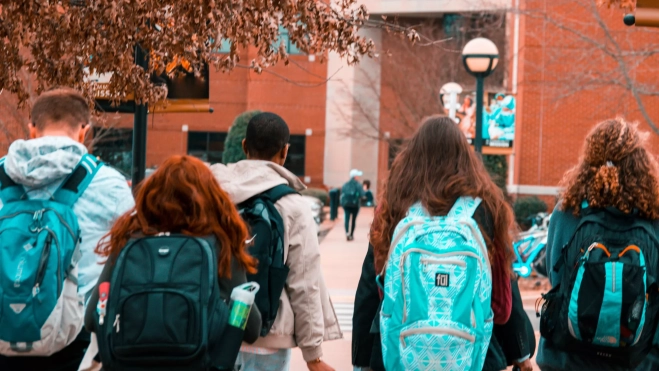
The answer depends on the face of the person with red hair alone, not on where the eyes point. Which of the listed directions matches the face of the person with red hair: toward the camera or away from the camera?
away from the camera

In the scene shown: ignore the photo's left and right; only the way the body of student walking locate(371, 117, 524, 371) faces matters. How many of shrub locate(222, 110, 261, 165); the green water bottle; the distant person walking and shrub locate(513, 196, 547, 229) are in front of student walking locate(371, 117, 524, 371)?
3

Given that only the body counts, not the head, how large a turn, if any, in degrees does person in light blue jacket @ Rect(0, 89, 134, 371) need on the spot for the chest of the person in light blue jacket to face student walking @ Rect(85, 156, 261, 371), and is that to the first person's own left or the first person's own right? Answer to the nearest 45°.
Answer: approximately 135° to the first person's own right

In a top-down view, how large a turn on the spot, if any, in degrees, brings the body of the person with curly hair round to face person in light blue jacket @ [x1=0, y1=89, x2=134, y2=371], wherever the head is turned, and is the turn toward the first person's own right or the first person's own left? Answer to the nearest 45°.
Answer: approximately 135° to the first person's own left

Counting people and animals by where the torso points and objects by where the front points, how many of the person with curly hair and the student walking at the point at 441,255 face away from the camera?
2

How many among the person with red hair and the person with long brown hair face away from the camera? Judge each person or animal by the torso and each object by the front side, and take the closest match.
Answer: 2

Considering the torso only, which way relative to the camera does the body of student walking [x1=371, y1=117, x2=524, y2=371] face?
away from the camera

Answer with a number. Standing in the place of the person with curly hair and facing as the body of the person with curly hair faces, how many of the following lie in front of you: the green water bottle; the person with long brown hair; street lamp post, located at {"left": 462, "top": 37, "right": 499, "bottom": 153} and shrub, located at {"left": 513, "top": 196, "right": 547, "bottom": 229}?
2

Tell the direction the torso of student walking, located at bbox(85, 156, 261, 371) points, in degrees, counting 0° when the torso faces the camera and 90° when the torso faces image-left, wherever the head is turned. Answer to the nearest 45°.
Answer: approximately 180°

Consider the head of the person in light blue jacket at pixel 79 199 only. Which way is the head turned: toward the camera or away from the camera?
away from the camera

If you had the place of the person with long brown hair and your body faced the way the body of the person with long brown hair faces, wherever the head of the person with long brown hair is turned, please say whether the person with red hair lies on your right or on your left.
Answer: on your left

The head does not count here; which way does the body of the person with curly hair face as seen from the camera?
away from the camera
